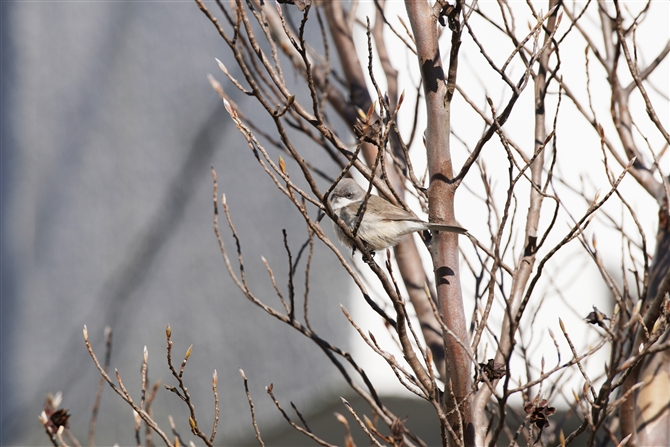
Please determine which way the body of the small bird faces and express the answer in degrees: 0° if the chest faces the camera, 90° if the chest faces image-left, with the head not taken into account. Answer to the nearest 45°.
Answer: approximately 90°
